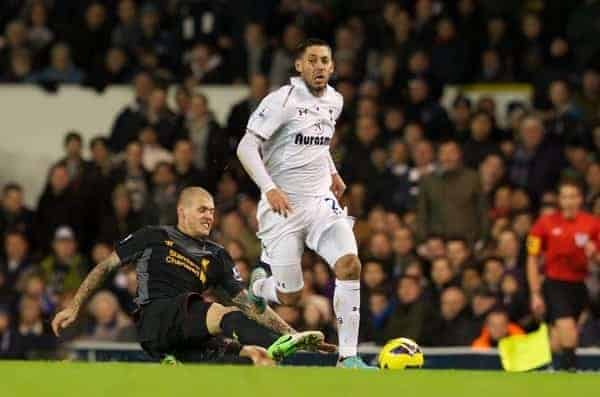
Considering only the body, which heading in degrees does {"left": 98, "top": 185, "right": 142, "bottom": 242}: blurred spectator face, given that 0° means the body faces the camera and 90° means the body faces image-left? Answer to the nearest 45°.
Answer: approximately 0°

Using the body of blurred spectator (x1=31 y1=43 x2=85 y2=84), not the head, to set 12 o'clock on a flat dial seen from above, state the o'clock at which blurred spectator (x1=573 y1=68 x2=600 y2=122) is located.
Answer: blurred spectator (x1=573 y1=68 x2=600 y2=122) is roughly at 10 o'clock from blurred spectator (x1=31 y1=43 x2=85 y2=84).

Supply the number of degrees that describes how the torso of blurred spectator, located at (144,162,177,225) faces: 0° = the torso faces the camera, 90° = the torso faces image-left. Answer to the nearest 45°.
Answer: approximately 0°

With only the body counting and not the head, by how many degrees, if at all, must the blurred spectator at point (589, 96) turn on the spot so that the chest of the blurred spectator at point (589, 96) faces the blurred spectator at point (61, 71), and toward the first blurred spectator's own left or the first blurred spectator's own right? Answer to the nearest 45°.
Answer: approximately 90° to the first blurred spectator's own right
